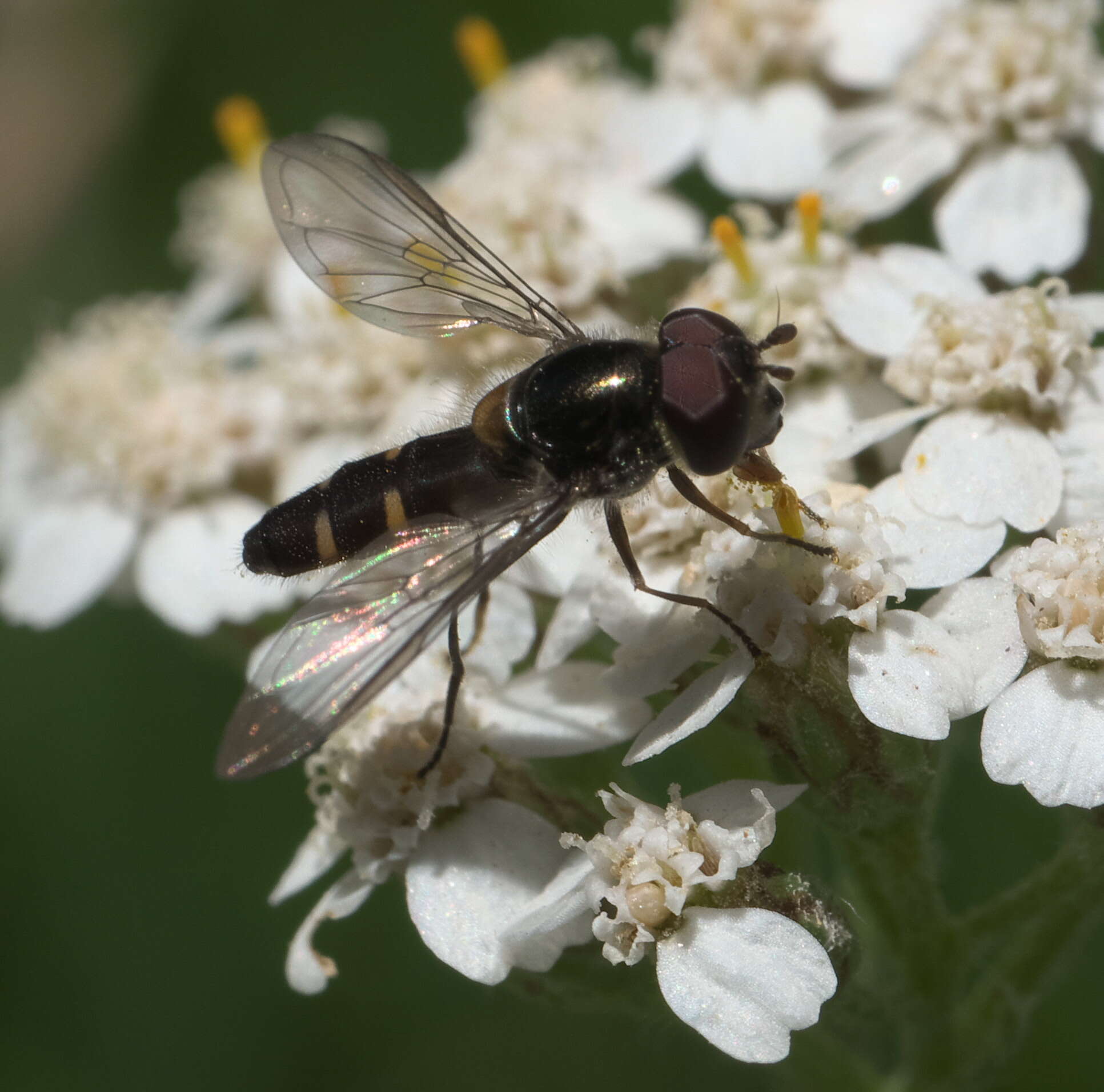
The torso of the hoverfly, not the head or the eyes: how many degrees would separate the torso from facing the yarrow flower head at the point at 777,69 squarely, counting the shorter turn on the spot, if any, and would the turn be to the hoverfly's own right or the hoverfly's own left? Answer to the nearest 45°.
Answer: approximately 45° to the hoverfly's own left

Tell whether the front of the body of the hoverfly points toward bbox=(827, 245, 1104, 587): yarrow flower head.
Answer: yes

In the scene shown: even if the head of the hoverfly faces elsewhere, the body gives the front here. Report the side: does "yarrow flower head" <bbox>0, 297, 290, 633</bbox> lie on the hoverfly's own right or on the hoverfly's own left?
on the hoverfly's own left

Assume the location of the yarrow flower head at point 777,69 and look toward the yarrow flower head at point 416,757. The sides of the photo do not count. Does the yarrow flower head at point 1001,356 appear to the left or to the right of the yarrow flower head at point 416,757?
left

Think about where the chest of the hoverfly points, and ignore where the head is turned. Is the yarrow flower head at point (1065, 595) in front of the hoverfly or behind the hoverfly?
in front

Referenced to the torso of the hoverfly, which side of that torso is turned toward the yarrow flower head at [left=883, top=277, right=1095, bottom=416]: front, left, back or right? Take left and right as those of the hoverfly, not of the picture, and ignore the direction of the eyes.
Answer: front

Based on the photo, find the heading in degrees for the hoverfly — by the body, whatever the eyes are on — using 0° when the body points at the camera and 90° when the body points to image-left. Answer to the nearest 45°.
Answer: approximately 270°

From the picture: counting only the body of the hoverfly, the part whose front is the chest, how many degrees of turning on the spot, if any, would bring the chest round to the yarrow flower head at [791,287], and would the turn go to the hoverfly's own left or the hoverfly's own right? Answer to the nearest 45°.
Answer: approximately 45° to the hoverfly's own left

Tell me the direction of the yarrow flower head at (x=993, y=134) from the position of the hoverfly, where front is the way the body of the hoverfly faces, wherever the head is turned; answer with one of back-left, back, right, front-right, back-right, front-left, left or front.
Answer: front-left
